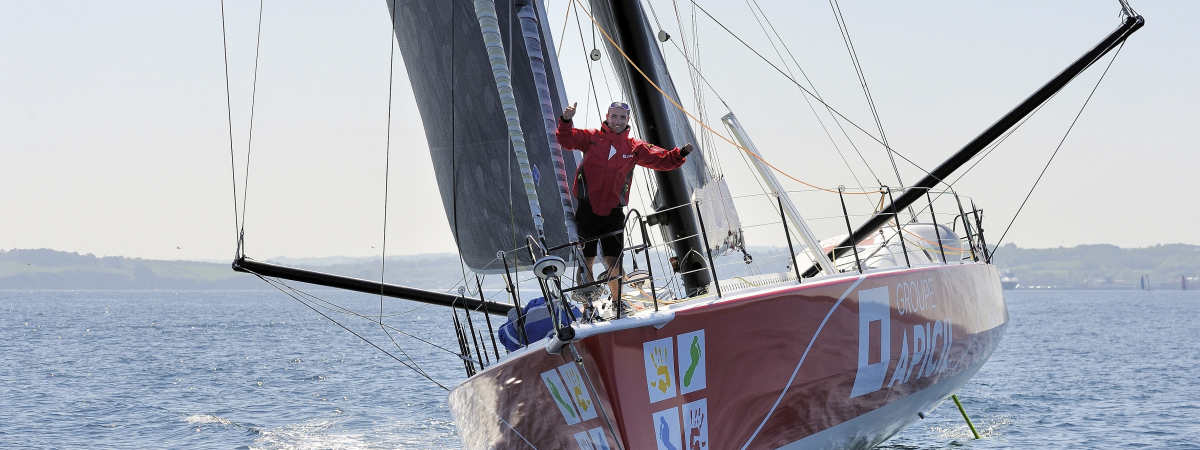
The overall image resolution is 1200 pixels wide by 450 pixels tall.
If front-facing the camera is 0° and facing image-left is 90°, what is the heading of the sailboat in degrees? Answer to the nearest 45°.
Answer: approximately 45°

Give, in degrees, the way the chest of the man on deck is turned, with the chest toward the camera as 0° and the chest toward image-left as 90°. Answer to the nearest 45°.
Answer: approximately 0°
